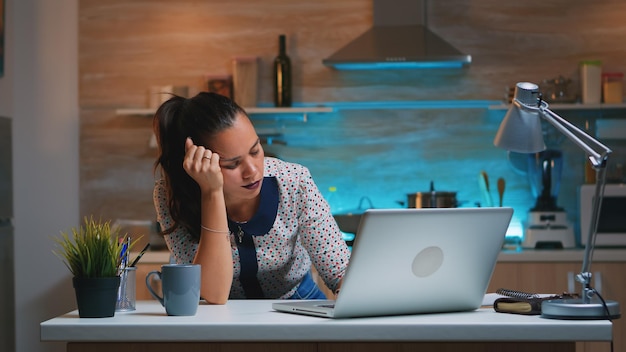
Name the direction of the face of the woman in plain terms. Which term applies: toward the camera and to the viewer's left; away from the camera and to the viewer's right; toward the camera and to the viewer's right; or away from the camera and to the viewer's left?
toward the camera and to the viewer's right

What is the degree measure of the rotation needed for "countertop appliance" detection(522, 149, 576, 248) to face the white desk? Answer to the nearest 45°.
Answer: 0° — it already faces it

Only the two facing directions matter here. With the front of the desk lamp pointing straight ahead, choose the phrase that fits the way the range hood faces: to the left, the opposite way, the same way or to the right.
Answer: to the left

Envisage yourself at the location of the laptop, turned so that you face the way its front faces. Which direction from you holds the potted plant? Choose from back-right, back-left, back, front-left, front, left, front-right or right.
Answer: front-left

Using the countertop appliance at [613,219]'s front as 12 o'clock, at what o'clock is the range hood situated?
The range hood is roughly at 3 o'clock from the countertop appliance.

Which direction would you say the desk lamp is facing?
to the viewer's left

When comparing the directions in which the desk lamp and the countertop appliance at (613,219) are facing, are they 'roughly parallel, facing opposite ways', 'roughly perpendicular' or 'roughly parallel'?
roughly perpendicular

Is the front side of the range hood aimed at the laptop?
yes

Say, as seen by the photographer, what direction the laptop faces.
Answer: facing away from the viewer and to the left of the viewer

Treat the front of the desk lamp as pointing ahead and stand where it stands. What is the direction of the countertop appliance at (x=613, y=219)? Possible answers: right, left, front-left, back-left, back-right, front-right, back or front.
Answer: right

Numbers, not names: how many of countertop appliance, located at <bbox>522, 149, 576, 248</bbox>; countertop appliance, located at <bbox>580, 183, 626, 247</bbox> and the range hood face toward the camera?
3

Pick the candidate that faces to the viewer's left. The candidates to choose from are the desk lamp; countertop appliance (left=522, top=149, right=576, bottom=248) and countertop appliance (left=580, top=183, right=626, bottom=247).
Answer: the desk lamp
